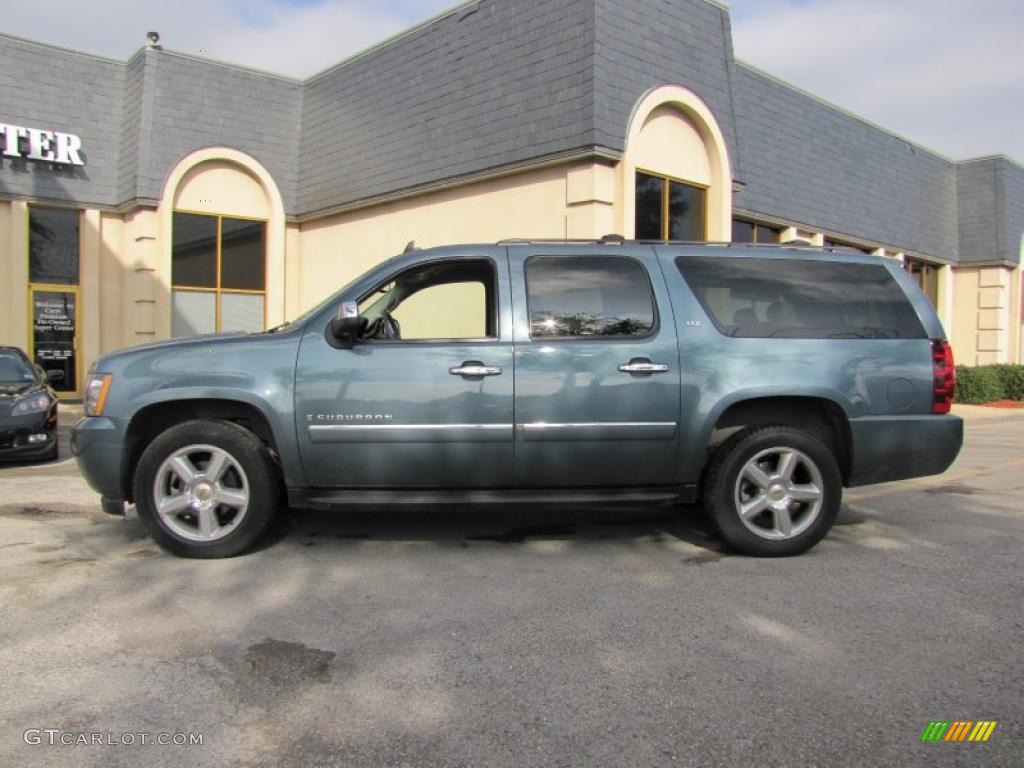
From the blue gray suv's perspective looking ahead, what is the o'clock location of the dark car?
The dark car is roughly at 1 o'clock from the blue gray suv.

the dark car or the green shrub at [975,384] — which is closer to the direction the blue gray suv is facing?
the dark car

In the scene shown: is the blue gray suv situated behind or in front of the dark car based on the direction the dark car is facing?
in front

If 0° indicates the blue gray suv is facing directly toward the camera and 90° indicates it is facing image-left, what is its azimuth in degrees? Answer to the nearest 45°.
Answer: approximately 90°

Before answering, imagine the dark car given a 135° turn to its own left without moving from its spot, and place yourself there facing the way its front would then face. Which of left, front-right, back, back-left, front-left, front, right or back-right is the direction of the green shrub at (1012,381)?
front-right

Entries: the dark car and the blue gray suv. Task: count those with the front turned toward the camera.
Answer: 1

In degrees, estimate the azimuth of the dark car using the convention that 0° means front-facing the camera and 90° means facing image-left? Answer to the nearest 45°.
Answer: approximately 0°

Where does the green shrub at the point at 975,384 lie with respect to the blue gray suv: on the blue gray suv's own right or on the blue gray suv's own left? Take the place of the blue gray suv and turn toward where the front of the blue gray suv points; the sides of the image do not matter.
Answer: on the blue gray suv's own right

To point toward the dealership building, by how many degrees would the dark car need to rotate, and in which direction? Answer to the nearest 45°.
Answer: approximately 135° to its left

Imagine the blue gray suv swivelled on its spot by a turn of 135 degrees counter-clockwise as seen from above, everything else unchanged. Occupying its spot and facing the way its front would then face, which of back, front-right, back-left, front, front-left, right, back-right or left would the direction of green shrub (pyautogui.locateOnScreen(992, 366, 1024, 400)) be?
left

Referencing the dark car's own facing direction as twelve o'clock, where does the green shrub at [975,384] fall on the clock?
The green shrub is roughly at 9 o'clock from the dark car.

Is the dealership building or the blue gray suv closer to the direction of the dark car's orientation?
the blue gray suv
